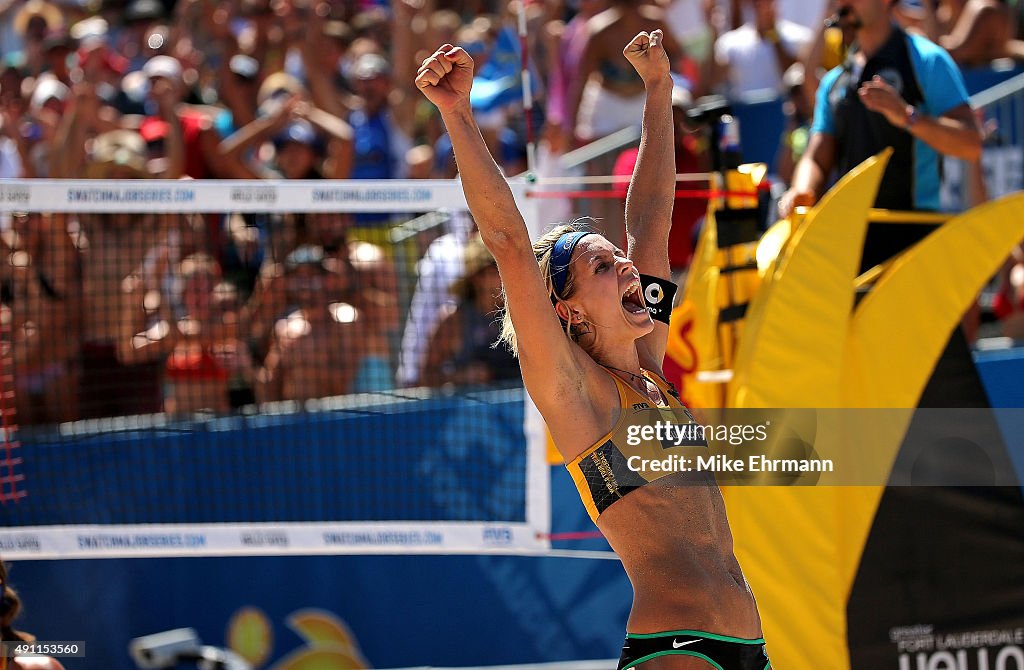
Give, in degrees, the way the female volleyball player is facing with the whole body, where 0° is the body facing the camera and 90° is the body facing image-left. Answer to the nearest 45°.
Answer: approximately 315°

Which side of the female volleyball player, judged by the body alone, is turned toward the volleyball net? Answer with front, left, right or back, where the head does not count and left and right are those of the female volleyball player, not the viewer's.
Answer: back
